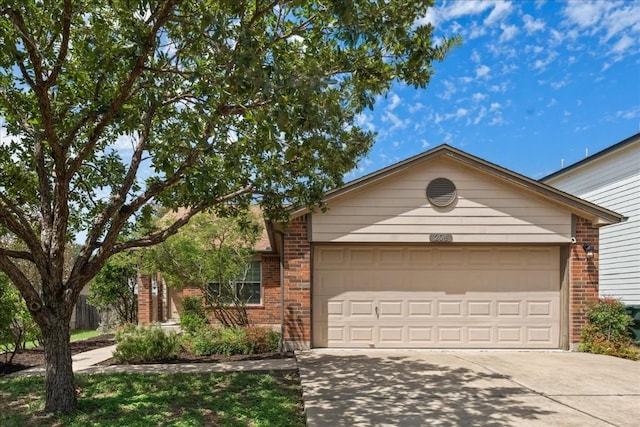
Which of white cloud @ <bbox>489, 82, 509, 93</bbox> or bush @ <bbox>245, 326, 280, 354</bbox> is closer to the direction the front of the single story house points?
the bush

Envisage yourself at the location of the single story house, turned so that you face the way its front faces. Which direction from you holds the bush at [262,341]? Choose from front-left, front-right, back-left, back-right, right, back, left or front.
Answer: right

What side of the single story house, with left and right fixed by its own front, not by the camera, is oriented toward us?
front

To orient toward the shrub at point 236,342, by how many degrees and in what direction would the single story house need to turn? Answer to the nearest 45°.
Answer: approximately 90° to its right

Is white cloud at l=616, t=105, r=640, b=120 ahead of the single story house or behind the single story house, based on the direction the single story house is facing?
behind

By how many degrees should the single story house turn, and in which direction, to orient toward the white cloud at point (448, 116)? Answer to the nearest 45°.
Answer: approximately 180°
